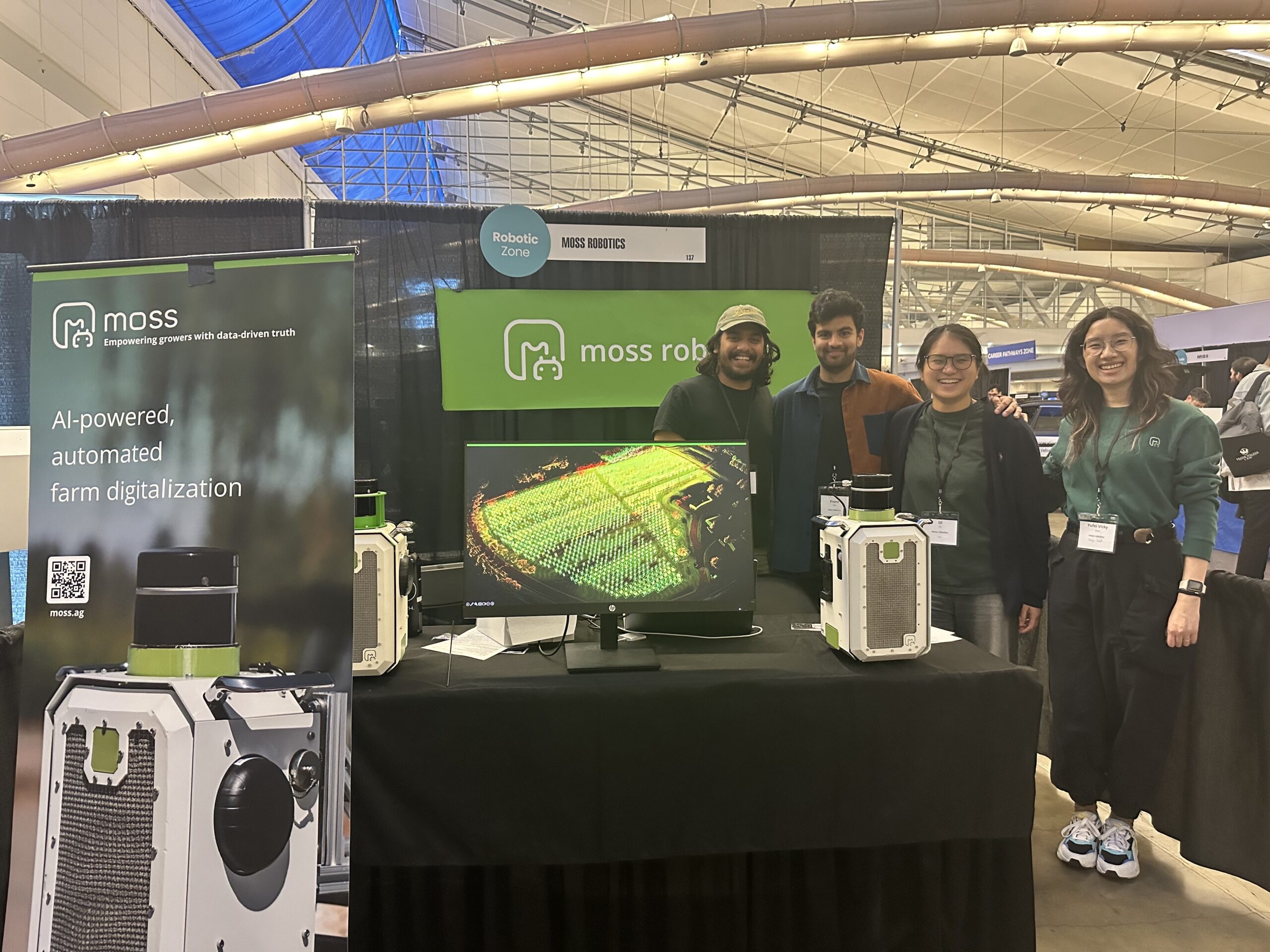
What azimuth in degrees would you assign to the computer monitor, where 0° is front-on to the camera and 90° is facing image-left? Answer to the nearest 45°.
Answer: approximately 0°

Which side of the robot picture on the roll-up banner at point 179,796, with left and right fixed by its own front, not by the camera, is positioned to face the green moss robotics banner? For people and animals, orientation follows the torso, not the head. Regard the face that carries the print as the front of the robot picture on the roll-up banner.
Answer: back

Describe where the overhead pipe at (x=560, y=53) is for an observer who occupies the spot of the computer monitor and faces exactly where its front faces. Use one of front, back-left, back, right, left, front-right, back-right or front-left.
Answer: back

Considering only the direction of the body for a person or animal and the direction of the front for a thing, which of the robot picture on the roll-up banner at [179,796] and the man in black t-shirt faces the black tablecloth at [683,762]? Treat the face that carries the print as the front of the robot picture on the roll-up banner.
the man in black t-shirt
